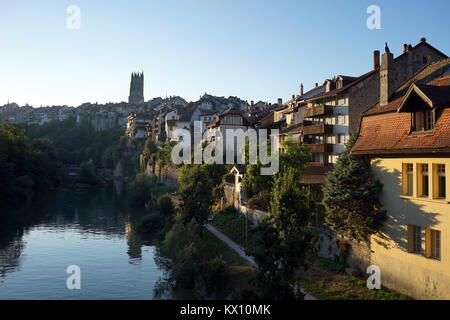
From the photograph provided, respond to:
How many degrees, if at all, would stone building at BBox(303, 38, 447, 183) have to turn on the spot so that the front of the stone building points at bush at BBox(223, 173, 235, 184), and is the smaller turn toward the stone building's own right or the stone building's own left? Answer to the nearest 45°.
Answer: approximately 45° to the stone building's own right

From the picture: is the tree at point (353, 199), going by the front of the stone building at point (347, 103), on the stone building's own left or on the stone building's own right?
on the stone building's own left

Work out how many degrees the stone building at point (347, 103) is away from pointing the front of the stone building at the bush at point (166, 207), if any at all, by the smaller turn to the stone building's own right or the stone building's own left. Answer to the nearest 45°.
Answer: approximately 45° to the stone building's own right

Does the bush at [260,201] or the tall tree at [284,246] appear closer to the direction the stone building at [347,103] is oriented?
the bush

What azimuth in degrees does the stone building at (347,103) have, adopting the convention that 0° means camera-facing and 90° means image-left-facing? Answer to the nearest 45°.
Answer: approximately 45°

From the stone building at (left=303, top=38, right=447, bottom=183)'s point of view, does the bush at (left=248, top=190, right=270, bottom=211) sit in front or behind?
in front

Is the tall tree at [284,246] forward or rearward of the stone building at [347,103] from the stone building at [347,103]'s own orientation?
forward

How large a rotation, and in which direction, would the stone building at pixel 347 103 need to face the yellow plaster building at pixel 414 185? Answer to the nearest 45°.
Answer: approximately 45° to its left
